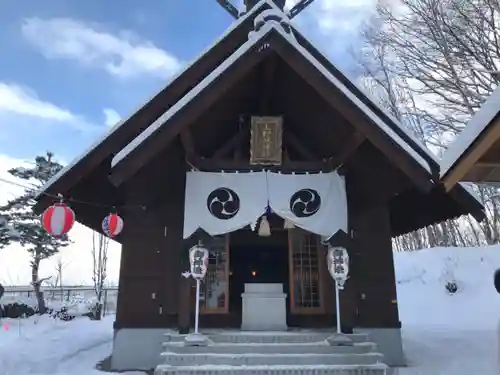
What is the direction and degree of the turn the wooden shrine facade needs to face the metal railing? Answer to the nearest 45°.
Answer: approximately 135° to its right

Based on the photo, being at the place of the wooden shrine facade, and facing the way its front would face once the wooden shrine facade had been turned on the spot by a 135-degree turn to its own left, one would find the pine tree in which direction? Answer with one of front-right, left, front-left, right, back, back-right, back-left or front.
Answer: left

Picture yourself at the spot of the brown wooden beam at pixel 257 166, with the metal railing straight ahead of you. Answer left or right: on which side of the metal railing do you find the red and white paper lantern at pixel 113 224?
left

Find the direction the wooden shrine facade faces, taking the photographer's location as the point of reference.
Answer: facing the viewer

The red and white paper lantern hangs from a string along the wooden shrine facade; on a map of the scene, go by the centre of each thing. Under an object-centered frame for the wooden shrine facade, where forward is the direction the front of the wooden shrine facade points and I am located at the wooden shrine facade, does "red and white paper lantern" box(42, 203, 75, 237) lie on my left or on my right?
on my right

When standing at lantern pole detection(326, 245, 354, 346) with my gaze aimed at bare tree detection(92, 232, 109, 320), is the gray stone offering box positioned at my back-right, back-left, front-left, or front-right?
front-left

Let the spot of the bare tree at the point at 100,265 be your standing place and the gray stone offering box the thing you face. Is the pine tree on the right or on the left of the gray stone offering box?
right

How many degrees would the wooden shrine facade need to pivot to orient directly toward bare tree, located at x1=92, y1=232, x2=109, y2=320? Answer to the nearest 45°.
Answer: approximately 135° to its right

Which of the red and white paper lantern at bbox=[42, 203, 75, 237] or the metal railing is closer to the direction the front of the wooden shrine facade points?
the red and white paper lantern
